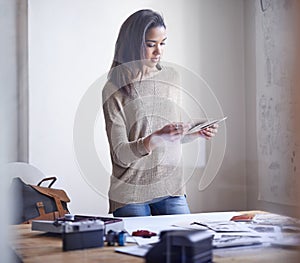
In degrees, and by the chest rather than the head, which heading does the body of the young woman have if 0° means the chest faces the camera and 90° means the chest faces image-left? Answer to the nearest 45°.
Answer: approximately 315°
